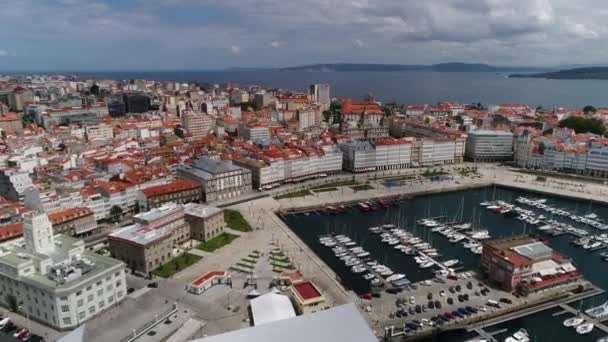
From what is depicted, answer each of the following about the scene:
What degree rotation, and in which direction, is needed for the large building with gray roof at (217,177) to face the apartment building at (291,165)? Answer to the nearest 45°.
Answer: approximately 90° to its left

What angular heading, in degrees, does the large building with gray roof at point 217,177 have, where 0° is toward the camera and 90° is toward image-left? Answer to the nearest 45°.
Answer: approximately 315°

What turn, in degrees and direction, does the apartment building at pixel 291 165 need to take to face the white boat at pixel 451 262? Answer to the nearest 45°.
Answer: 0° — it already faces it

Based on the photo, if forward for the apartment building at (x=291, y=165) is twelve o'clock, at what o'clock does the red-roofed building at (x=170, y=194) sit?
The red-roofed building is roughly at 3 o'clock from the apartment building.

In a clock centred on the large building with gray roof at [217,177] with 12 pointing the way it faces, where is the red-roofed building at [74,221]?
The red-roofed building is roughly at 3 o'clock from the large building with gray roof.

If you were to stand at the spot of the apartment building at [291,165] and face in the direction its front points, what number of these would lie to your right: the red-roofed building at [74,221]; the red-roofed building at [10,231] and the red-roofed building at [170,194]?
3

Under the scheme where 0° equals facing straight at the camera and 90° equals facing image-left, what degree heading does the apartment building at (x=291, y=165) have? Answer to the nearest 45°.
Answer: approximately 315°

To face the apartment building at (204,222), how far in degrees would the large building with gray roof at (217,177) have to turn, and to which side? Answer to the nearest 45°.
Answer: approximately 45° to its right

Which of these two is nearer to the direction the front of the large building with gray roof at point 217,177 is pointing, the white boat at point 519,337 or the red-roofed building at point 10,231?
the white boat
